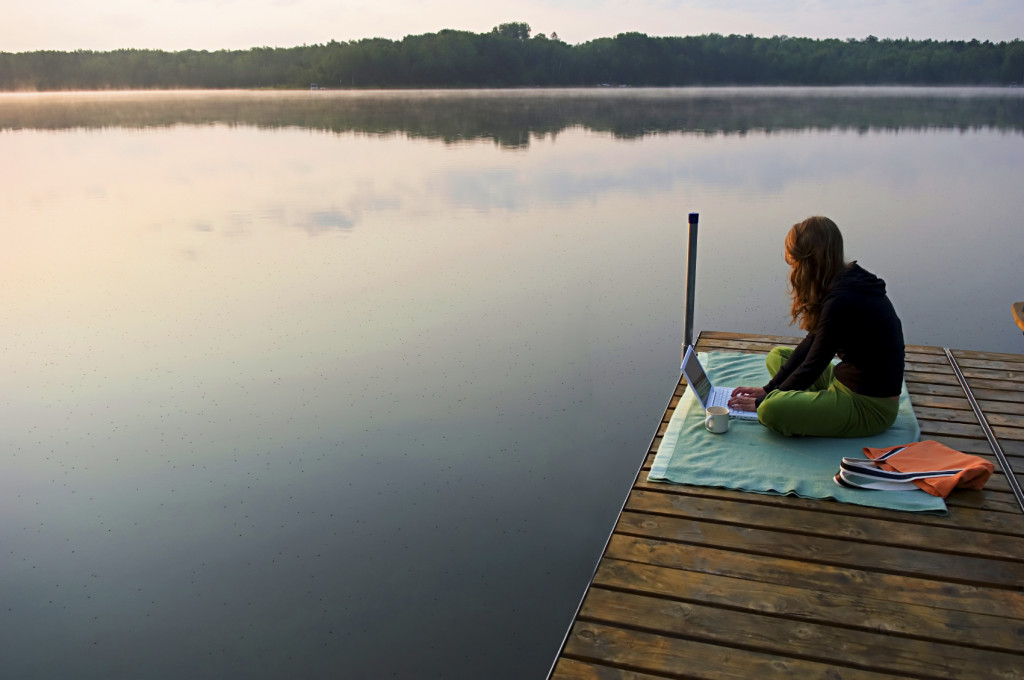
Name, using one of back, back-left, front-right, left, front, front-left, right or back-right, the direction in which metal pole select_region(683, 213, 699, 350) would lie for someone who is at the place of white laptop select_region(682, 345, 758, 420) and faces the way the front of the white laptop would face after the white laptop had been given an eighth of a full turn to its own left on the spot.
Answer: front-left

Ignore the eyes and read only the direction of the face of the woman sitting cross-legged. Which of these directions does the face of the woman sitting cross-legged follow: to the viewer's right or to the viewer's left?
to the viewer's left

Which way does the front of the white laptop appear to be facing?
to the viewer's right

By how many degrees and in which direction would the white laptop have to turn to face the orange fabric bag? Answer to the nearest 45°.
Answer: approximately 45° to its right
